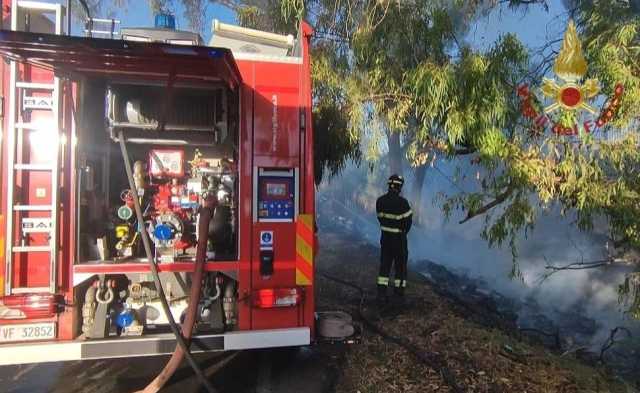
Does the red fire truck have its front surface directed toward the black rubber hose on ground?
no

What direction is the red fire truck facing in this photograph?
away from the camera

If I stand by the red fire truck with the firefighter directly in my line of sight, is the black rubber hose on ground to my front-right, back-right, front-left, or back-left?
front-right

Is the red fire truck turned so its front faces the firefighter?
no
